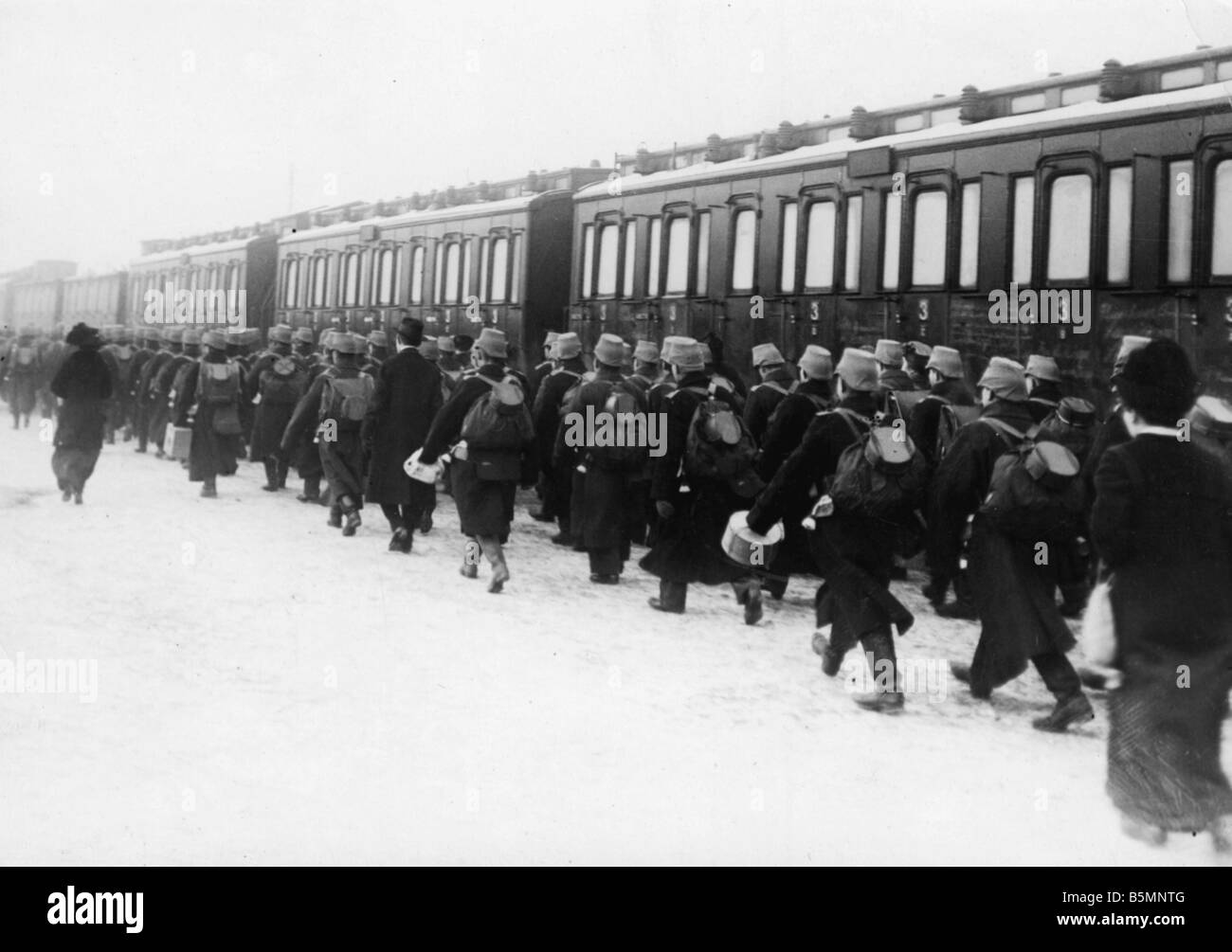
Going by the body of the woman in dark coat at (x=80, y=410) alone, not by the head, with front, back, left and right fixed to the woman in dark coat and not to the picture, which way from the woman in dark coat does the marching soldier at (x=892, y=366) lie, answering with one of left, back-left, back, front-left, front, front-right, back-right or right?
back-right

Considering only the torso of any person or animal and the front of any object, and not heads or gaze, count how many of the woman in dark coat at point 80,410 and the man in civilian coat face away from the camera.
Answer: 2

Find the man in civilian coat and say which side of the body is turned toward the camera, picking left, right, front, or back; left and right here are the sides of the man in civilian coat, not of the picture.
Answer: back

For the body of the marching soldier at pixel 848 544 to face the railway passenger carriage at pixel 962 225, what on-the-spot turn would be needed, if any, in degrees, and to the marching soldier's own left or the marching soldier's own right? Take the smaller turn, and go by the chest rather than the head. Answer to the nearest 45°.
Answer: approximately 45° to the marching soldier's own right

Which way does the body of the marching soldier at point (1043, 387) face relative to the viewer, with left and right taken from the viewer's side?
facing away from the viewer and to the left of the viewer

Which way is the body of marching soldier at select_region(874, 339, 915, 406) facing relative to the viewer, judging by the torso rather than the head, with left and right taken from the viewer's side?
facing away from the viewer and to the left of the viewer

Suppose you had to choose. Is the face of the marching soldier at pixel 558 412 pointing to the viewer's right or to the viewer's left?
to the viewer's left

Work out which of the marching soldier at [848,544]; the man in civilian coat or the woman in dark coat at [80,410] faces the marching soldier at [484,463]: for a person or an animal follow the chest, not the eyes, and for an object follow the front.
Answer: the marching soldier at [848,544]

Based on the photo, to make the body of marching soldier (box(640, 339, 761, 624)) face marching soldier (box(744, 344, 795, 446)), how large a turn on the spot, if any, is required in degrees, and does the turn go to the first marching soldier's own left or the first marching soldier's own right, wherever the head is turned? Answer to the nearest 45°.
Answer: approximately 90° to the first marching soldier's own right

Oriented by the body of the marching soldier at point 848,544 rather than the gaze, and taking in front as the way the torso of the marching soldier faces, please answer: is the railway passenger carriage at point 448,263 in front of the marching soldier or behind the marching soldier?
in front

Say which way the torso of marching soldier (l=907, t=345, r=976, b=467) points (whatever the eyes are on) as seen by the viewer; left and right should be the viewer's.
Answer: facing away from the viewer and to the left of the viewer

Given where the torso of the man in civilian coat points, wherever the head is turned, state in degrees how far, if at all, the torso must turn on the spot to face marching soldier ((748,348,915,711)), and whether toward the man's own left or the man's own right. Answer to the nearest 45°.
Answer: approximately 135° to the man's own right

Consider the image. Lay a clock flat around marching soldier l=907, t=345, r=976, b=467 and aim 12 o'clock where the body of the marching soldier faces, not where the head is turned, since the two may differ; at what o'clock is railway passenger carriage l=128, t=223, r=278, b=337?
The railway passenger carriage is roughly at 12 o'clock from the marching soldier.

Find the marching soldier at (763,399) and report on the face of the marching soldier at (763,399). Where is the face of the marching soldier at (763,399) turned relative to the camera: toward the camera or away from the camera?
away from the camera

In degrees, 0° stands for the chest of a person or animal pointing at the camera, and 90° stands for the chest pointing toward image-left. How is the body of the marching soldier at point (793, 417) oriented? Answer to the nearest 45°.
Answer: approximately 135°

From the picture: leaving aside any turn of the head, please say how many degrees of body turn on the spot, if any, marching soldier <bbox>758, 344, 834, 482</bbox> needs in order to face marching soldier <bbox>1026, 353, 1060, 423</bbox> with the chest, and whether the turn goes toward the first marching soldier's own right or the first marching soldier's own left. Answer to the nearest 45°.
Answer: approximately 135° to the first marching soldier's own right

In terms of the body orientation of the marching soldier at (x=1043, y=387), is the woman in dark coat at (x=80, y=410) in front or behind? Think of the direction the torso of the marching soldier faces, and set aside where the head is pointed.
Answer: in front
